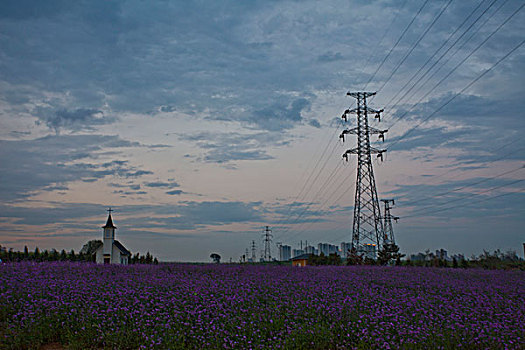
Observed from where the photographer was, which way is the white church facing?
facing the viewer and to the left of the viewer

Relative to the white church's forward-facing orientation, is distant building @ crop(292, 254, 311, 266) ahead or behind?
behind
